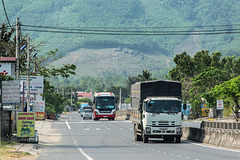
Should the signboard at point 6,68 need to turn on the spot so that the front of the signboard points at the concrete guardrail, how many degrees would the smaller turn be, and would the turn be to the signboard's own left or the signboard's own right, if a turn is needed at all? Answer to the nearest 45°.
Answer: approximately 45° to the signboard's own left

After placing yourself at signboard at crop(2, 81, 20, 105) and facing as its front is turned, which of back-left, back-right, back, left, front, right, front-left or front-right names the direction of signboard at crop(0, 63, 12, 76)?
back

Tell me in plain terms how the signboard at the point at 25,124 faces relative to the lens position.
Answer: facing the viewer

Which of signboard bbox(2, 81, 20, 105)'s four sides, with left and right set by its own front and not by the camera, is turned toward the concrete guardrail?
left

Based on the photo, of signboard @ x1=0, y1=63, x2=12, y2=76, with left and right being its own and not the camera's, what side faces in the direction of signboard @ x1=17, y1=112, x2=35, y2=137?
front

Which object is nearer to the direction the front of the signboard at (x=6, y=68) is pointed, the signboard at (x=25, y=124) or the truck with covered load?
the signboard

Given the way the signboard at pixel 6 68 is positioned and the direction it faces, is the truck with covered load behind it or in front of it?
in front

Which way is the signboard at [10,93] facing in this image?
toward the camera

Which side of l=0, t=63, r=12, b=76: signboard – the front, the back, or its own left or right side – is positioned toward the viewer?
front

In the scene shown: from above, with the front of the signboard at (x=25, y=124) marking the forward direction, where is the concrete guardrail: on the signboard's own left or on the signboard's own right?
on the signboard's own left

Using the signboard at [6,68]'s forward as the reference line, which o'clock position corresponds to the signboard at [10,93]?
the signboard at [10,93] is roughly at 12 o'clock from the signboard at [6,68].
